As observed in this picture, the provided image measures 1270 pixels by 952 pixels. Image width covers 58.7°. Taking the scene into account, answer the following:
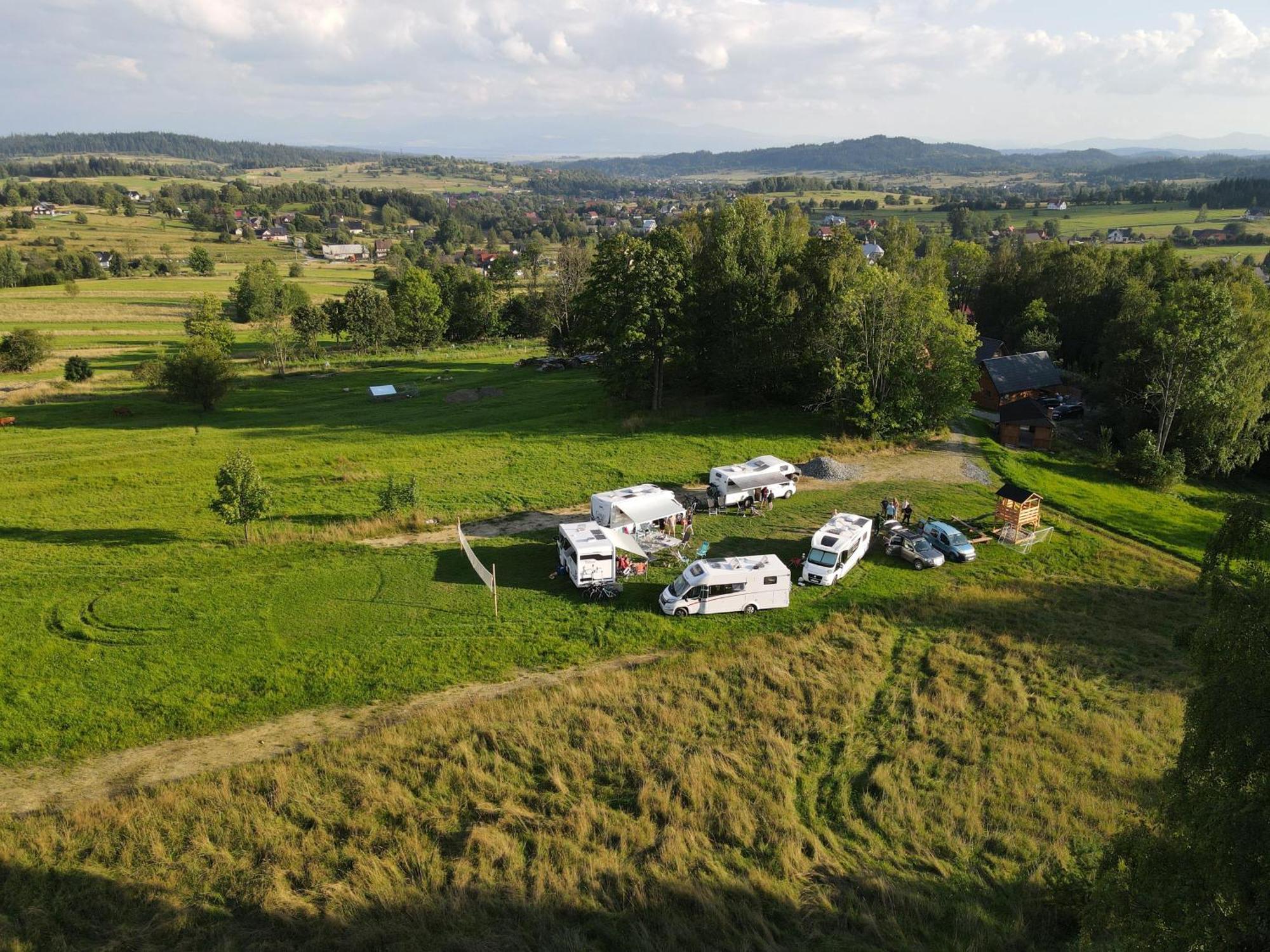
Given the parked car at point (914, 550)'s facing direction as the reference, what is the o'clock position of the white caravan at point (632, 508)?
The white caravan is roughly at 4 o'clock from the parked car.

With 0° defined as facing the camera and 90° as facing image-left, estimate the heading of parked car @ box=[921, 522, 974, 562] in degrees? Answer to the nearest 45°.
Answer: approximately 315°

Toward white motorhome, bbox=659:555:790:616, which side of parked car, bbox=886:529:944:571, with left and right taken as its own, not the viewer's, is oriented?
right

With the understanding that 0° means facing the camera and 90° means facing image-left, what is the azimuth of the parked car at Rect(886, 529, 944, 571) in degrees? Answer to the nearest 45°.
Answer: approximately 315°

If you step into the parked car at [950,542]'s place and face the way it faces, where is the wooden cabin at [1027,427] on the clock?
The wooden cabin is roughly at 8 o'clock from the parked car.

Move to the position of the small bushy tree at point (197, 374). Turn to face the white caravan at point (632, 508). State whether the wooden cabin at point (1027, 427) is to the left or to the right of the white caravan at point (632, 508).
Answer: left

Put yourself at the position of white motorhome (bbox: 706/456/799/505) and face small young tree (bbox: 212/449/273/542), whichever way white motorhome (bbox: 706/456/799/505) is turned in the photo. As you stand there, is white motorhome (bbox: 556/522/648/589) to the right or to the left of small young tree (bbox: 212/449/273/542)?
left

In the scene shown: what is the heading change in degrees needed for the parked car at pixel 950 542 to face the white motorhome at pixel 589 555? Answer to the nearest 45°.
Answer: approximately 90° to its right
